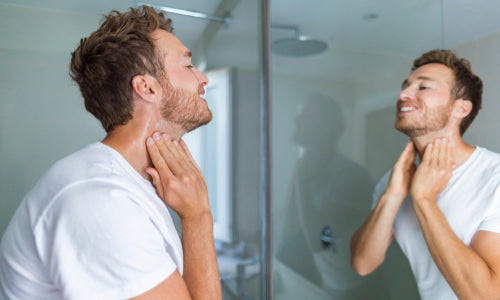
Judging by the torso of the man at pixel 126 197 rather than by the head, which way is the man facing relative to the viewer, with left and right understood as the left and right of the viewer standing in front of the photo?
facing to the right of the viewer

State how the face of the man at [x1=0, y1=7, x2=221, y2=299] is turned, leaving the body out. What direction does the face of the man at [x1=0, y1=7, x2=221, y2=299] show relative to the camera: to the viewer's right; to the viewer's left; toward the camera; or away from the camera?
to the viewer's right
